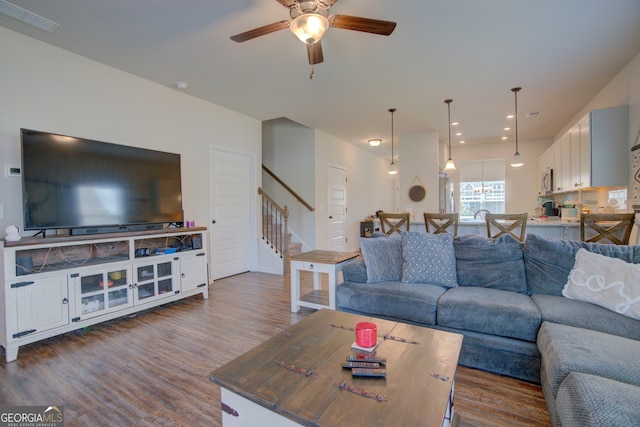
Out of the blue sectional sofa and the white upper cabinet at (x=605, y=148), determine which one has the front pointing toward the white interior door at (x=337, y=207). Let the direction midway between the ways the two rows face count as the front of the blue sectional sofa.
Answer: the white upper cabinet

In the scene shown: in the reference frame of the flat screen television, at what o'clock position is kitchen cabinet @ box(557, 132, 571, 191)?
The kitchen cabinet is roughly at 11 o'clock from the flat screen television.

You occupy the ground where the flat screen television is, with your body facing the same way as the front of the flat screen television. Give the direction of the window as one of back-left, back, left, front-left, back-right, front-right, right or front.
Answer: front-left

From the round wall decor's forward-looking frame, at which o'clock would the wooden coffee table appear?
The wooden coffee table is roughly at 12 o'clock from the round wall decor.

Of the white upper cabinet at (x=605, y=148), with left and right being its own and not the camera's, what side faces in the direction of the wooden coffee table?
left

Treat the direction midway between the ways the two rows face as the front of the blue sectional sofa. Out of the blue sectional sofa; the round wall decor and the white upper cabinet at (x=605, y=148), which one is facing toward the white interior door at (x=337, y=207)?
the white upper cabinet

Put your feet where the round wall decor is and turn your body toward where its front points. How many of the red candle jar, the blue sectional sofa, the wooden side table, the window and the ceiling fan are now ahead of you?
4

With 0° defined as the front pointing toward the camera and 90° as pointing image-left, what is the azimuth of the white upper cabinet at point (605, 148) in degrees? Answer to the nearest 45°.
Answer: approximately 90°

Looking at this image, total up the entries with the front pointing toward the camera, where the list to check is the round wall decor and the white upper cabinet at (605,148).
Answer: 1

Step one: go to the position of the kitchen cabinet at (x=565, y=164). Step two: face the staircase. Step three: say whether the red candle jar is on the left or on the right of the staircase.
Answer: left

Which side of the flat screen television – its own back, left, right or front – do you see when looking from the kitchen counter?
front

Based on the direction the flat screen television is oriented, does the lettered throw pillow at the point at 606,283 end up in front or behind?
in front

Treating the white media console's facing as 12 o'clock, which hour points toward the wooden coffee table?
The wooden coffee table is roughly at 1 o'clock from the white media console.

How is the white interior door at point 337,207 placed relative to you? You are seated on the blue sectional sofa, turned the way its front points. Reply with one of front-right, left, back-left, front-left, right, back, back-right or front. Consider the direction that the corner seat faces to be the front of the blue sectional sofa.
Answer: right
